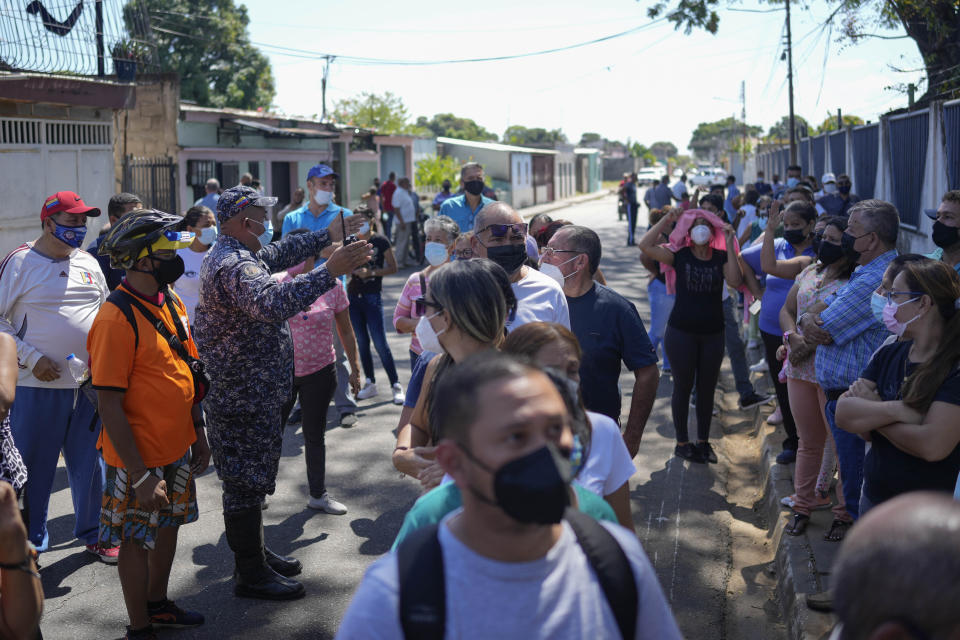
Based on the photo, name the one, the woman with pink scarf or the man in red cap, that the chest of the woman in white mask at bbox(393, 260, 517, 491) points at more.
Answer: the man in red cap

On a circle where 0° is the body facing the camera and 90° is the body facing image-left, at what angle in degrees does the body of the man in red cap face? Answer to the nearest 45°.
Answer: approximately 315°

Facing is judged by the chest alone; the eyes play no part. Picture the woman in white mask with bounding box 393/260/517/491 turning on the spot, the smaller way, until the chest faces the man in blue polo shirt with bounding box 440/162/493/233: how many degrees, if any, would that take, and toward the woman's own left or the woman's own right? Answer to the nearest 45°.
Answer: approximately 90° to the woman's own right

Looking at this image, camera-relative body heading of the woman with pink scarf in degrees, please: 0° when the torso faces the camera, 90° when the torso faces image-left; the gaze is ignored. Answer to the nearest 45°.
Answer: approximately 0°

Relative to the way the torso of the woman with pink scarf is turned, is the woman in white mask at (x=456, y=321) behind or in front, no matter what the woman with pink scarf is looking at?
in front

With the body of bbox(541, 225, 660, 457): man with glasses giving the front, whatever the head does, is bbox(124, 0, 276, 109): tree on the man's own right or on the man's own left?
on the man's own right

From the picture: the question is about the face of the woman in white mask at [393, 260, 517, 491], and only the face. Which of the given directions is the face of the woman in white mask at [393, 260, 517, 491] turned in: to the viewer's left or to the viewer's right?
to the viewer's left

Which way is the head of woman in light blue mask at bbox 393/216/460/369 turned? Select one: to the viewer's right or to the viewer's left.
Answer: to the viewer's left

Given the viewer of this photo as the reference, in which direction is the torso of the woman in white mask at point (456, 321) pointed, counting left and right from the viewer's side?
facing to the left of the viewer

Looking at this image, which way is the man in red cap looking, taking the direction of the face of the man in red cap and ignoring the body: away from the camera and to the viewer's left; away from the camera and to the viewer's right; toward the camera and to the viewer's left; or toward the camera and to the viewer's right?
toward the camera and to the viewer's right
